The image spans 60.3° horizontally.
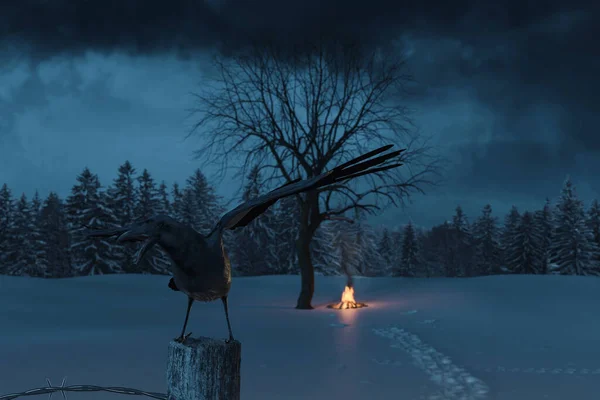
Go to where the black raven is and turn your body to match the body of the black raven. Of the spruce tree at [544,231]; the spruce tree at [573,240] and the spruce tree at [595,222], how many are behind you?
3

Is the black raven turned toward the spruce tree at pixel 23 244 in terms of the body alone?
no

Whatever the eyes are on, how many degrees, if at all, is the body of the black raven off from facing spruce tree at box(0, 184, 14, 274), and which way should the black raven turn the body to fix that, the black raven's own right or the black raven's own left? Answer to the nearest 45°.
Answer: approximately 90° to the black raven's own right

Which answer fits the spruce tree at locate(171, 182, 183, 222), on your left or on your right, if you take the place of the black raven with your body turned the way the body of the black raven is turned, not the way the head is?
on your right

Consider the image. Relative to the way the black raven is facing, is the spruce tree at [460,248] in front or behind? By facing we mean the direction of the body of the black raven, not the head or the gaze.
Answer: behind

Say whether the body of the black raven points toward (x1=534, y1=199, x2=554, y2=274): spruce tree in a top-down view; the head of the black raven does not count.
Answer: no

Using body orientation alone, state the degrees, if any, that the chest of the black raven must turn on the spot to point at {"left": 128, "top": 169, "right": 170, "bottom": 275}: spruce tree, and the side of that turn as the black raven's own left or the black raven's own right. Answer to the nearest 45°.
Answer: approximately 135° to the black raven's own right

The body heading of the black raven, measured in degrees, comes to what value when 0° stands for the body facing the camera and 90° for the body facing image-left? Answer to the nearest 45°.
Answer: approximately 45°

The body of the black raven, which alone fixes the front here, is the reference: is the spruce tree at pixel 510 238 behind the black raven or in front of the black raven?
behind

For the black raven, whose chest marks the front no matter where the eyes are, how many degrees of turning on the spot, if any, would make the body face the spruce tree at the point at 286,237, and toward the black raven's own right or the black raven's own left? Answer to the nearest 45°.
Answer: approximately 135° to the black raven's own right

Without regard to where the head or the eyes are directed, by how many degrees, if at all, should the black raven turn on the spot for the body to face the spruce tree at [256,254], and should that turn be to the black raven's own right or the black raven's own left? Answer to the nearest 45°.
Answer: approximately 135° to the black raven's own right

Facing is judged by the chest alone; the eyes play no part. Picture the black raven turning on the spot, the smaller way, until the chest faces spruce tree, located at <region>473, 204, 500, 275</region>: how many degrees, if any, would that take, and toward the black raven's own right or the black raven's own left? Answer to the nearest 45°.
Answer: approximately 180°

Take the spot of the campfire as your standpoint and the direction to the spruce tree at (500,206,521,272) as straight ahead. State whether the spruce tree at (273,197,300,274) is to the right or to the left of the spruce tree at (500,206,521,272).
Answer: left
